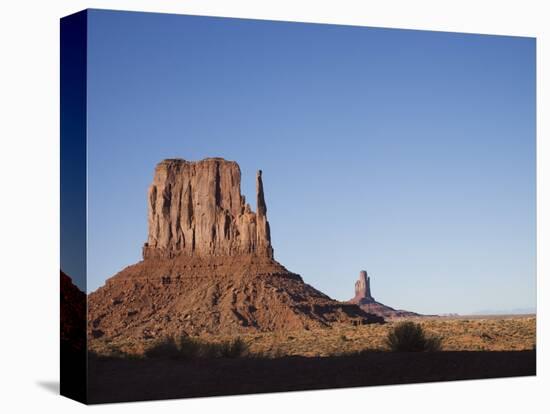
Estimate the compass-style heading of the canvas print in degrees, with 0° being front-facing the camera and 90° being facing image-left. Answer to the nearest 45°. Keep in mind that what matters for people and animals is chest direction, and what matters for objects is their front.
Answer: approximately 315°
